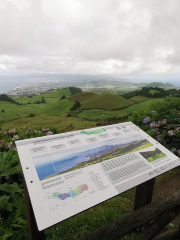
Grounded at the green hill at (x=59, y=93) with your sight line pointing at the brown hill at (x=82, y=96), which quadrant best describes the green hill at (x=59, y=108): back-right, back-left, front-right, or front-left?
front-right

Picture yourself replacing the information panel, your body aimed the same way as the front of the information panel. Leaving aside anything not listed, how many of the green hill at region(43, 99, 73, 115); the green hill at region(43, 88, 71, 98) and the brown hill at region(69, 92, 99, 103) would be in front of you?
0

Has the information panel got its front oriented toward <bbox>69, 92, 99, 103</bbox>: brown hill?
no

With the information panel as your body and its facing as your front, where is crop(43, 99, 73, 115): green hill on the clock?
The green hill is roughly at 7 o'clock from the information panel.

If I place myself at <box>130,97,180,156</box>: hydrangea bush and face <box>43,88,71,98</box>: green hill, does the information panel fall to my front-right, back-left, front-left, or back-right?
back-left

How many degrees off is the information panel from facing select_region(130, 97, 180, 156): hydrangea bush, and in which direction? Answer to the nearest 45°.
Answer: approximately 90° to its left

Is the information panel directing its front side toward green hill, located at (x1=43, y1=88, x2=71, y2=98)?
no
